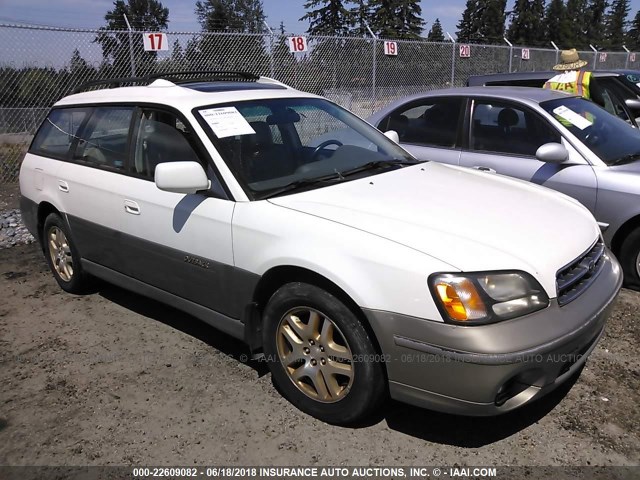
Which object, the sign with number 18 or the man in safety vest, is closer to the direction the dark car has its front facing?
the man in safety vest

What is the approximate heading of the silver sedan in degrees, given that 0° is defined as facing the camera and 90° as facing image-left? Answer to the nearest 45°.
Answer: approximately 315°

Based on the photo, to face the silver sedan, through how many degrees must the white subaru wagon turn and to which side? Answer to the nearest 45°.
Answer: approximately 90° to its left

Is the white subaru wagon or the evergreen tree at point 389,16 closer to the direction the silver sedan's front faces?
the white subaru wagon

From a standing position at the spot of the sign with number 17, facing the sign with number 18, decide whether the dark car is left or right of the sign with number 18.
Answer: right

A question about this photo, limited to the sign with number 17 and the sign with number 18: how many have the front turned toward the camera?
2

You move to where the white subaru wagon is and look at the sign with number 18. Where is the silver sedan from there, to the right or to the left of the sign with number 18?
right

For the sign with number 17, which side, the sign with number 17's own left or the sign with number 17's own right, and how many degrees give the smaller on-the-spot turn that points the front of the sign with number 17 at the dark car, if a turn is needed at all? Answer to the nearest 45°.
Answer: approximately 45° to the sign with number 17's own left
